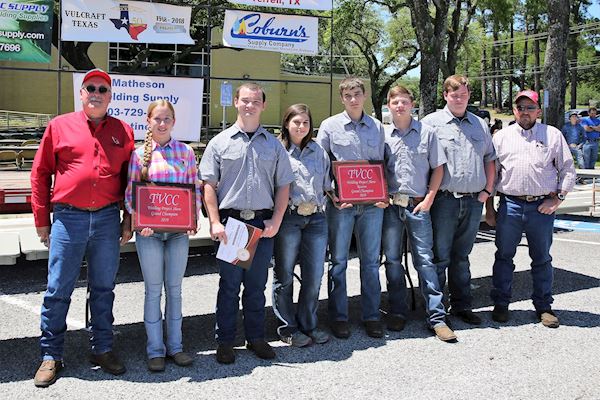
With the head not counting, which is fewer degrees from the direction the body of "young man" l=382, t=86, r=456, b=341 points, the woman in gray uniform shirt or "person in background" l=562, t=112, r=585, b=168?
the woman in gray uniform shirt

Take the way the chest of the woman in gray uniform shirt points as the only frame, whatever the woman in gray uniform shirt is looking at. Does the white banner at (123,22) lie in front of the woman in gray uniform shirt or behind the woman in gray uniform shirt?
behind

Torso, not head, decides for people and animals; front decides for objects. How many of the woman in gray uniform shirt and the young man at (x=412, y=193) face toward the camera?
2

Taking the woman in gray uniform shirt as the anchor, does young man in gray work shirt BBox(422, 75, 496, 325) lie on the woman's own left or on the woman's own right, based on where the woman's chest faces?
on the woman's own left

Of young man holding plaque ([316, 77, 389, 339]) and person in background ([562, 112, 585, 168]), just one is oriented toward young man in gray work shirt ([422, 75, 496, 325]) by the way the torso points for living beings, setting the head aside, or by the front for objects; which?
the person in background

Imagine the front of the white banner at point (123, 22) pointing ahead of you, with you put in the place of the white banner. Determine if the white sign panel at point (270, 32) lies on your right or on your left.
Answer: on your left

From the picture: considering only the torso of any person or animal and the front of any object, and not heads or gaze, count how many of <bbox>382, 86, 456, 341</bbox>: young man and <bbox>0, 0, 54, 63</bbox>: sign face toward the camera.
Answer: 2
